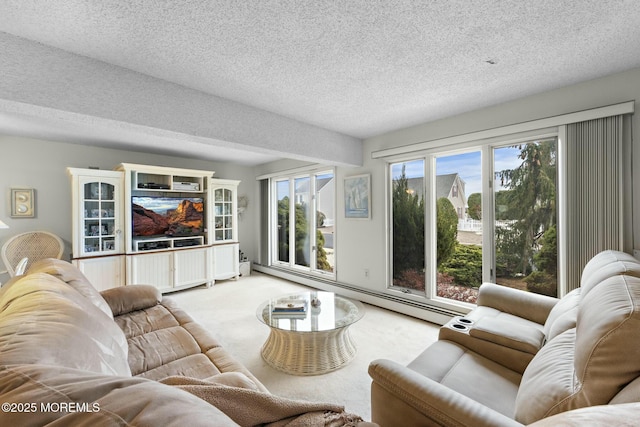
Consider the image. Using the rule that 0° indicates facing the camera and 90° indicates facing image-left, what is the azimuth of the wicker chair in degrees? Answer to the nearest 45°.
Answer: approximately 315°

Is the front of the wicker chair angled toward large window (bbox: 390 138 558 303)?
no

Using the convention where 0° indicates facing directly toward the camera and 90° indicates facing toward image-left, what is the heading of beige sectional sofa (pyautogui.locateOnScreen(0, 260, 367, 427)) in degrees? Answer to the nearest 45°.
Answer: approximately 270°

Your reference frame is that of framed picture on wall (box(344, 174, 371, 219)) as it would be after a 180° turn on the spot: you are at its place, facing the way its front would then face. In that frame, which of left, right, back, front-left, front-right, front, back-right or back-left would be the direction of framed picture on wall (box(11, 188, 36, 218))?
back-left

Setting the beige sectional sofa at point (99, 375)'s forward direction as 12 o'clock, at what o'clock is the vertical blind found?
The vertical blind is roughly at 12 o'clock from the beige sectional sofa.

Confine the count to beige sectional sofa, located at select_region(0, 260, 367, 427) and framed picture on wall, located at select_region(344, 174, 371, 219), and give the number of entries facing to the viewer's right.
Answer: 1

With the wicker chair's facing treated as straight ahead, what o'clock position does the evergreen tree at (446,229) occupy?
The evergreen tree is roughly at 12 o'clock from the wicker chair.

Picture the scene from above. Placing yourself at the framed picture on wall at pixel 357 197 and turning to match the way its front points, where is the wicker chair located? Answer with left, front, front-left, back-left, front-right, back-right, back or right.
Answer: front-right

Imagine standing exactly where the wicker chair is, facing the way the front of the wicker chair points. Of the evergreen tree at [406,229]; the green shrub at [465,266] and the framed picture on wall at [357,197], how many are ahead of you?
3

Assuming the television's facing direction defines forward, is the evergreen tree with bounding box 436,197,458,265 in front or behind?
in front
